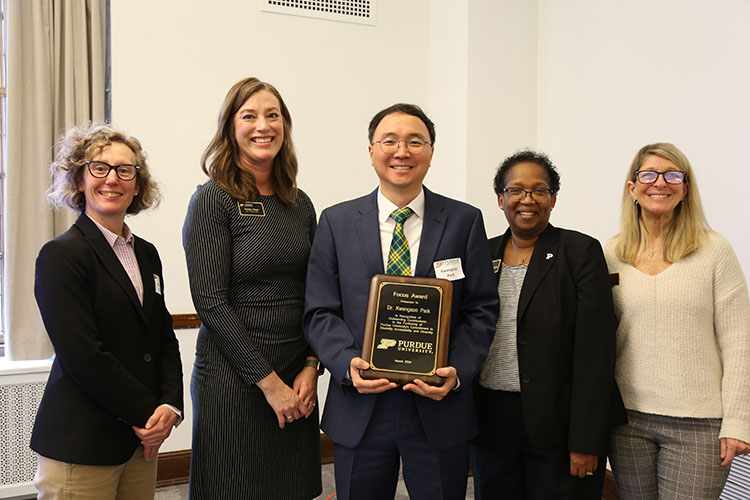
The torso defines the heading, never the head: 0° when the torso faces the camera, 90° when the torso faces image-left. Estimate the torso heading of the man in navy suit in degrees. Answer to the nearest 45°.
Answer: approximately 0°

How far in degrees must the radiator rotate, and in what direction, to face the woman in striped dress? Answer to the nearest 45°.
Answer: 0° — it already faces them

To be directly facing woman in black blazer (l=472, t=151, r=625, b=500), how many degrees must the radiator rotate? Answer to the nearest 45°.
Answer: approximately 45° to its left

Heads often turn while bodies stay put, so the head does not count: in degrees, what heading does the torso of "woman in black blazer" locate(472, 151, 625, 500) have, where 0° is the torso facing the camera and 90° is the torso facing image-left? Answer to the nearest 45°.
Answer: approximately 45°

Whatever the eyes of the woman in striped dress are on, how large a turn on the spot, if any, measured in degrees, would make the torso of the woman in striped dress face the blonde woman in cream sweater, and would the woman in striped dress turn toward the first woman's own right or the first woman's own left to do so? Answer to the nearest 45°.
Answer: approximately 45° to the first woman's own left

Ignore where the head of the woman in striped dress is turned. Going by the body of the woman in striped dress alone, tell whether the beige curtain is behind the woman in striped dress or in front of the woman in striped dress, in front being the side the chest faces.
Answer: behind

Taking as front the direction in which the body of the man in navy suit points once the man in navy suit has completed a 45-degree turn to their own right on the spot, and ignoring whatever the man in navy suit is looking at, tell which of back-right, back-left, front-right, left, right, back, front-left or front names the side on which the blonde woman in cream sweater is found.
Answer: back-left

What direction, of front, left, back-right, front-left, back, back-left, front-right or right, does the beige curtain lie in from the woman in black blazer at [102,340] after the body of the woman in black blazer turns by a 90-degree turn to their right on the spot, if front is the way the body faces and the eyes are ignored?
back-right

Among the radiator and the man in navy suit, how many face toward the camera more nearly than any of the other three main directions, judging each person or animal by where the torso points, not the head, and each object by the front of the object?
2

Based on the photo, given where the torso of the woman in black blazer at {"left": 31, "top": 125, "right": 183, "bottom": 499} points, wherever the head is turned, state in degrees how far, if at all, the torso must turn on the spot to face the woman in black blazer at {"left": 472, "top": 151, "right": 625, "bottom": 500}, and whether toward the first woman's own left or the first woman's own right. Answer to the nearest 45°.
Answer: approximately 45° to the first woman's own left
